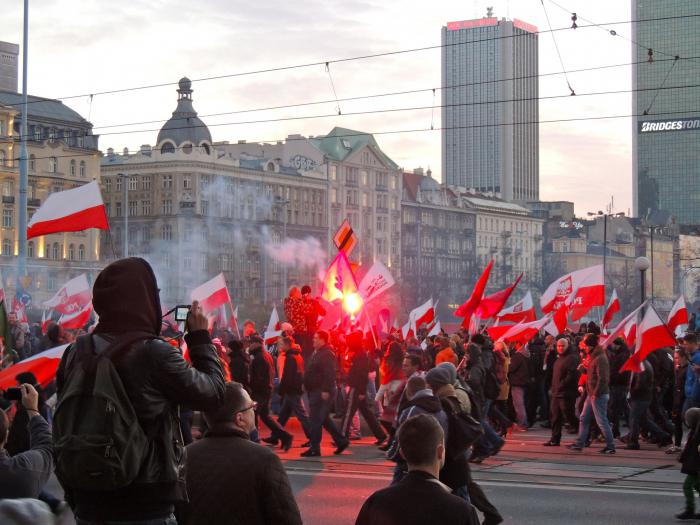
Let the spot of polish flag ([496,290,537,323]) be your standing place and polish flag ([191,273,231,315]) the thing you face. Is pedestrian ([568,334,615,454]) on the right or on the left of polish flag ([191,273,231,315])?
left

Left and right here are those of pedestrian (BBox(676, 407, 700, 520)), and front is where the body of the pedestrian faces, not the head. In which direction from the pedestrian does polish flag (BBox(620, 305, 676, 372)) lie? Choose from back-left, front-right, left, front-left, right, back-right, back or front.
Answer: right

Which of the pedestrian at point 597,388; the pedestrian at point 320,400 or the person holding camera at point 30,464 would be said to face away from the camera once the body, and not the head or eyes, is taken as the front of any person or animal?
the person holding camera

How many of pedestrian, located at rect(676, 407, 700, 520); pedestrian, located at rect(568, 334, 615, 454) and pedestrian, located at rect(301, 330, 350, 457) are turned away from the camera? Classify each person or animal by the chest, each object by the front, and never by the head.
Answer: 0

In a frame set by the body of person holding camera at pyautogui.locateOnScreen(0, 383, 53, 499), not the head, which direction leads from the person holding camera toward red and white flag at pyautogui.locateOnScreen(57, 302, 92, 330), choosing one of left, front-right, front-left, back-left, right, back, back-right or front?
front

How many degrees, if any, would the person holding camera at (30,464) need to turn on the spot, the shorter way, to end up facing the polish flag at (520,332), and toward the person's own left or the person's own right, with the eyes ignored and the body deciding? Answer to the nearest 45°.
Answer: approximately 45° to the person's own right

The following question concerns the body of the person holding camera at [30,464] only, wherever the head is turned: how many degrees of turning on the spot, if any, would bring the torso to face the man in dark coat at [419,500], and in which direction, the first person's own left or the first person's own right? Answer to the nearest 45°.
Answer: approximately 135° to the first person's own right

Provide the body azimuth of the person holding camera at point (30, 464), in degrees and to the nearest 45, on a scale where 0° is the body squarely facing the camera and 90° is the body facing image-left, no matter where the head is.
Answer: approximately 180°

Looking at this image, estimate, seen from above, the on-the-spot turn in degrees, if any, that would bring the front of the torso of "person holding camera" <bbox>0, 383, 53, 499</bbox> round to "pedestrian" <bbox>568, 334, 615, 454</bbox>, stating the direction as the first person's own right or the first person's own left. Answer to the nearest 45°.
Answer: approximately 45° to the first person's own right

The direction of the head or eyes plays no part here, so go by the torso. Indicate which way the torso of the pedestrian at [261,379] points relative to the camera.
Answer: to the viewer's left

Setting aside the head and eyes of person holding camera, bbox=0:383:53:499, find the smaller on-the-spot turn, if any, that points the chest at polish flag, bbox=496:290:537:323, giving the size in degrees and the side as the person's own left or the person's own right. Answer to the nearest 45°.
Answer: approximately 45° to the person's own right

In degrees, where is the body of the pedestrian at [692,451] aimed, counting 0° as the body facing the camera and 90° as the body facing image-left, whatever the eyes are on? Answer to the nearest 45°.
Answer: approximately 90°

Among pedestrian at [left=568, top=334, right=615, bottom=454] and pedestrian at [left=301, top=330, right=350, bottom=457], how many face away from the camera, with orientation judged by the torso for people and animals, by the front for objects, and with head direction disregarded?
0

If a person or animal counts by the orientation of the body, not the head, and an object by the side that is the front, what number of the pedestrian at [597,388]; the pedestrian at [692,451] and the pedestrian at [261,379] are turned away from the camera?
0

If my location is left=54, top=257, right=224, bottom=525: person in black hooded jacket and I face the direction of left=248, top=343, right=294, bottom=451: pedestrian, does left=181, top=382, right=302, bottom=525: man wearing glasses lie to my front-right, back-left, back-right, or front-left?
front-right

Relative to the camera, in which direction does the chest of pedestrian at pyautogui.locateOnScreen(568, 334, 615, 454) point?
to the viewer's left

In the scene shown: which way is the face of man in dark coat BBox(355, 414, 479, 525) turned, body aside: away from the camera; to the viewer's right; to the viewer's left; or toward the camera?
away from the camera
